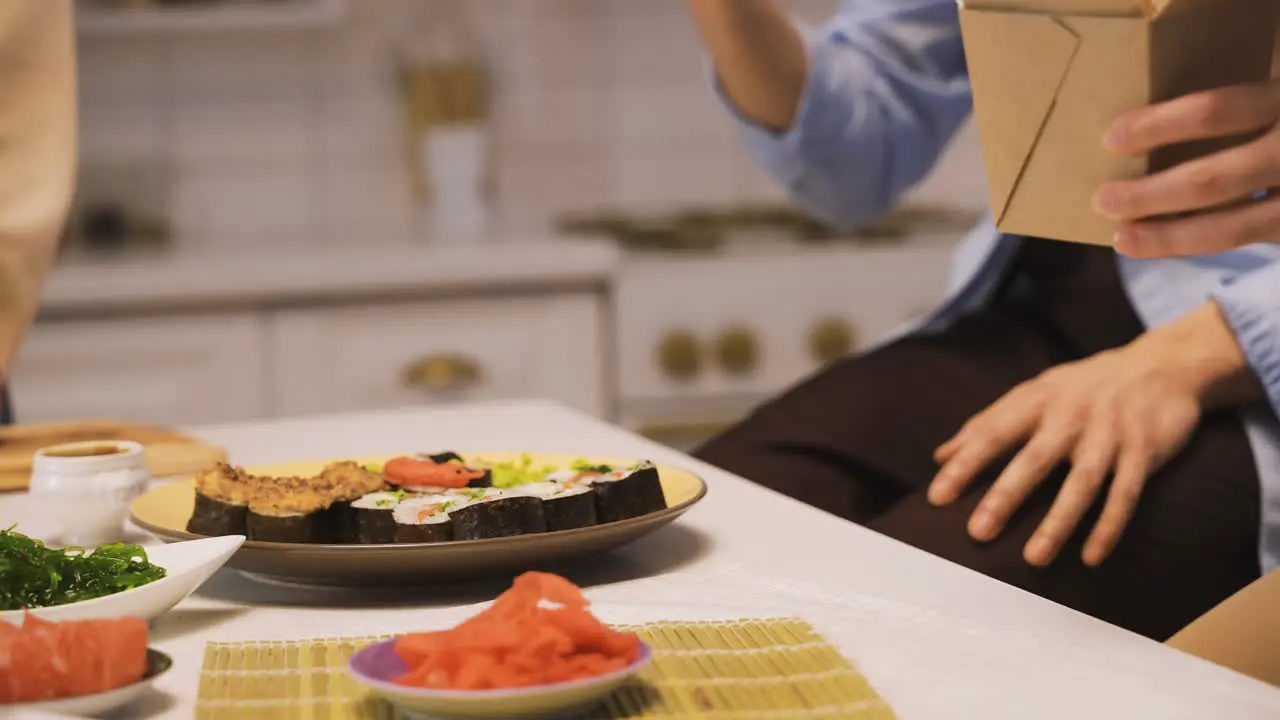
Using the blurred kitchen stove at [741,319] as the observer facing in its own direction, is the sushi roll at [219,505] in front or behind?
in front

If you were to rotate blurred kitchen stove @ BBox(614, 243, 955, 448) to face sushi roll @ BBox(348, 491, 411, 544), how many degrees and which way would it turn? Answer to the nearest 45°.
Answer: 0° — it already faces it

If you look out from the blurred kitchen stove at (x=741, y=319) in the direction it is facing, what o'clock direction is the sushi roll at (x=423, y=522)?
The sushi roll is roughly at 12 o'clock from the blurred kitchen stove.

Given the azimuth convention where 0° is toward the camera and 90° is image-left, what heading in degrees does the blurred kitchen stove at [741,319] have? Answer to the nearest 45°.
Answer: approximately 0°

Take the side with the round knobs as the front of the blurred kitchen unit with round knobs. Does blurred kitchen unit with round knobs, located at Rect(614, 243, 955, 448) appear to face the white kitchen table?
yes

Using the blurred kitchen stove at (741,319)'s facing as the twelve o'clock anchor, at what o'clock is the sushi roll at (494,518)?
The sushi roll is roughly at 12 o'clock from the blurred kitchen stove.

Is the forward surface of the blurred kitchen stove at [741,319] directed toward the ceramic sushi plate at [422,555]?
yes

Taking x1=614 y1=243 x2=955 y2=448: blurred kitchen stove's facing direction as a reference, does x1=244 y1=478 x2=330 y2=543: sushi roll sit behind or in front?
in front

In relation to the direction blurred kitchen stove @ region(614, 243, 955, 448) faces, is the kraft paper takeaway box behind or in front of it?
in front
